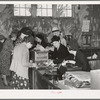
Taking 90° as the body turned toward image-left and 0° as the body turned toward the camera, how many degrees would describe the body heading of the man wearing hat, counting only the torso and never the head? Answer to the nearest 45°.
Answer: approximately 45°

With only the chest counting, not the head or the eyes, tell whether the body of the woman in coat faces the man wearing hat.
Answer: yes

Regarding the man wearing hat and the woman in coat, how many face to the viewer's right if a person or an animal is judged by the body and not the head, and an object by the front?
1

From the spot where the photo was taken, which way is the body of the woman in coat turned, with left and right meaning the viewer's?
facing to the right of the viewer

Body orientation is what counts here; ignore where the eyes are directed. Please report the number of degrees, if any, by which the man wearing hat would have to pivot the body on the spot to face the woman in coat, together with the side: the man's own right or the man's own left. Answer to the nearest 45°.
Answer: approximately 45° to the man's own right
